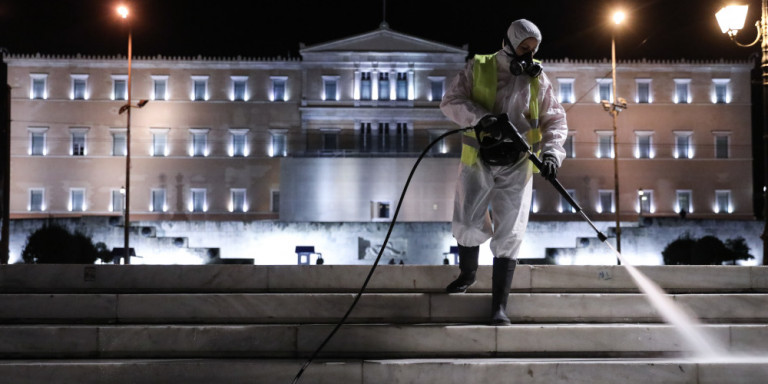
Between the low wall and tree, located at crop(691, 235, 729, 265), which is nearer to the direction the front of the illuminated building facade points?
the low wall

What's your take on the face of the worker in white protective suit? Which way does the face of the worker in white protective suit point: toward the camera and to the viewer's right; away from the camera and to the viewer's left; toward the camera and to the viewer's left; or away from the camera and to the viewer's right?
toward the camera and to the viewer's right

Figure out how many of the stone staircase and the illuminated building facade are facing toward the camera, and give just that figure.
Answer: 2

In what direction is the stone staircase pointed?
toward the camera

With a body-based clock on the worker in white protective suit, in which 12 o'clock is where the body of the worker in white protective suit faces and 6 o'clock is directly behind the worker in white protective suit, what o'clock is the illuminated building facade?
The illuminated building facade is roughly at 7 o'clock from the worker in white protective suit.

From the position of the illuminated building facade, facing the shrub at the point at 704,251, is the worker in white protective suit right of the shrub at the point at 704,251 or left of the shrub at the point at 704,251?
right

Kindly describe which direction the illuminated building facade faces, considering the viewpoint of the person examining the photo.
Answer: facing the viewer

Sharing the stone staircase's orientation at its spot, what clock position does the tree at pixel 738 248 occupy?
The tree is roughly at 7 o'clock from the stone staircase.

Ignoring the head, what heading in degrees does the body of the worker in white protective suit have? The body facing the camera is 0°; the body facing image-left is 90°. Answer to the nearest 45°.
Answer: approximately 315°

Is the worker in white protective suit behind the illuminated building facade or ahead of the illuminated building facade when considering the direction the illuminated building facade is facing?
ahead

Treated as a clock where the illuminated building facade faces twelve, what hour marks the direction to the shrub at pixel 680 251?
The shrub is roughly at 10 o'clock from the illuminated building facade.

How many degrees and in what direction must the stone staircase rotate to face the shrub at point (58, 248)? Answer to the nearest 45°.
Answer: approximately 135° to its right

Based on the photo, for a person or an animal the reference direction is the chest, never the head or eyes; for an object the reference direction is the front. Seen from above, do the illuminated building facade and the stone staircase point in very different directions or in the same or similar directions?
same or similar directions
